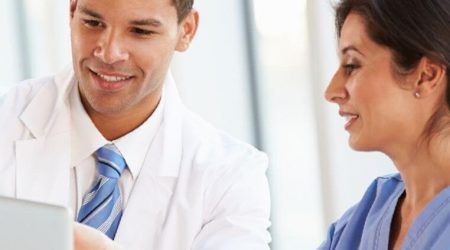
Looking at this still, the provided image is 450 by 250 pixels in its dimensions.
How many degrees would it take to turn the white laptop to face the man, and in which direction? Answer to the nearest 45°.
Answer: approximately 45° to its left

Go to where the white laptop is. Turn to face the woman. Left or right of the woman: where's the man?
left

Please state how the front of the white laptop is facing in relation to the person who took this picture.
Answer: facing away from the viewer and to the right of the viewer

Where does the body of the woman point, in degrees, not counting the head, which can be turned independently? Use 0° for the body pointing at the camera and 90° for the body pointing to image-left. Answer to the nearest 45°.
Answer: approximately 45°

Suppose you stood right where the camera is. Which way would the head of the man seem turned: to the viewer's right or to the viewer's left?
to the viewer's left

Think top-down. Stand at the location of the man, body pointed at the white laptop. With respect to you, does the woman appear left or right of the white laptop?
left
